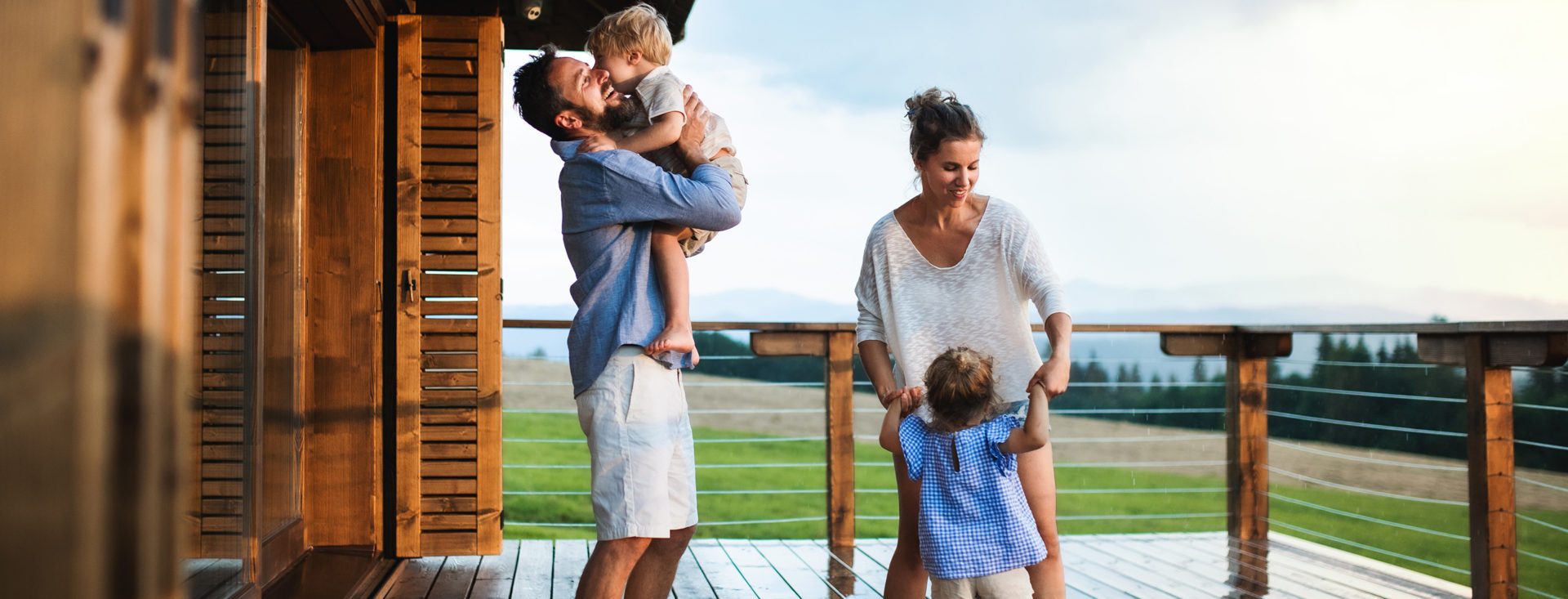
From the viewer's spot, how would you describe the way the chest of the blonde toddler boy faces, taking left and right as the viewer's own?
facing to the left of the viewer

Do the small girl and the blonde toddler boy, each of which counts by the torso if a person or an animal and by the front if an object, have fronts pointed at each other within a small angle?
no

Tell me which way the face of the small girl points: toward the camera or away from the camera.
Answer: away from the camera

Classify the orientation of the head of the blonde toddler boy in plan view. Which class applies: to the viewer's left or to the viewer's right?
to the viewer's left

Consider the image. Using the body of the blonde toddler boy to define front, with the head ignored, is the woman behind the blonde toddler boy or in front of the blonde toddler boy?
behind

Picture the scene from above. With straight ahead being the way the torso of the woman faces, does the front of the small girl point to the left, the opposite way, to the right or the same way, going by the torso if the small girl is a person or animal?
the opposite way

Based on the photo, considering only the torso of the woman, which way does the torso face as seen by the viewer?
toward the camera

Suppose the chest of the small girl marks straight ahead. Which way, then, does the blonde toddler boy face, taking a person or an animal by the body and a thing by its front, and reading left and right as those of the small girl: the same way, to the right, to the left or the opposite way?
to the left

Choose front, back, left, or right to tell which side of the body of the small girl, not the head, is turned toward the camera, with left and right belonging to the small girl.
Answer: back

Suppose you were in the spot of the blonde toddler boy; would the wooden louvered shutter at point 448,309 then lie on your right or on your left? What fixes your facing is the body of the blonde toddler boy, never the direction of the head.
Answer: on your right

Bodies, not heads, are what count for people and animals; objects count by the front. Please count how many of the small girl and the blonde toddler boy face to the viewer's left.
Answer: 1

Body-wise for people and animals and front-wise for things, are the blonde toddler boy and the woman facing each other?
no

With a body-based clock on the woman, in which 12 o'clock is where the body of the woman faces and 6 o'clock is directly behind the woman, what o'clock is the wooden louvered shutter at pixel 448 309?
The wooden louvered shutter is roughly at 4 o'clock from the woman.

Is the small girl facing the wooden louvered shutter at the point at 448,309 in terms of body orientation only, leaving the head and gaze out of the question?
no

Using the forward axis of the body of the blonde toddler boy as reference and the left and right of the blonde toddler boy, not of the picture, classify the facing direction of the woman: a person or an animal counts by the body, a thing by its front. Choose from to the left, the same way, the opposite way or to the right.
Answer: to the left
